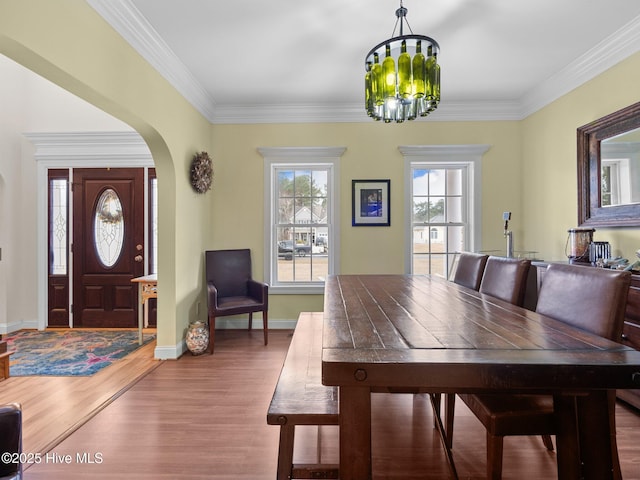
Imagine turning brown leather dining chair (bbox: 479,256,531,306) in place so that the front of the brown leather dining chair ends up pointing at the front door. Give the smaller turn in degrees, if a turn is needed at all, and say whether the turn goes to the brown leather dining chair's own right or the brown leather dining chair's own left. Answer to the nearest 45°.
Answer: approximately 45° to the brown leather dining chair's own right

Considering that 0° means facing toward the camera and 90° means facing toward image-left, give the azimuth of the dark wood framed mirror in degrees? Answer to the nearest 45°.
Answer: approximately 45°

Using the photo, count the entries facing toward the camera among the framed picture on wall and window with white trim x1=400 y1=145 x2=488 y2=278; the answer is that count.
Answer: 2

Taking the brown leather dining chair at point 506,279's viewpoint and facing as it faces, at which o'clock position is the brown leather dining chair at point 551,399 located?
the brown leather dining chair at point 551,399 is roughly at 10 o'clock from the brown leather dining chair at point 506,279.

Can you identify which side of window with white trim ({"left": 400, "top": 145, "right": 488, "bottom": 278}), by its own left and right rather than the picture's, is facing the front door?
right

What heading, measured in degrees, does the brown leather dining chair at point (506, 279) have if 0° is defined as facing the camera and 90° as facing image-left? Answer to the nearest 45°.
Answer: approximately 45°

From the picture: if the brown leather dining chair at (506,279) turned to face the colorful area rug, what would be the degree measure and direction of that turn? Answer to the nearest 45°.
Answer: approximately 45° to its right

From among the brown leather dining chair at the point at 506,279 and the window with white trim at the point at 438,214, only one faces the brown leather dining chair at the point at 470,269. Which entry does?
the window with white trim

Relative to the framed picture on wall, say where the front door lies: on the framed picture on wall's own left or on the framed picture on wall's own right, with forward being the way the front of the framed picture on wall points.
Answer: on the framed picture on wall's own right

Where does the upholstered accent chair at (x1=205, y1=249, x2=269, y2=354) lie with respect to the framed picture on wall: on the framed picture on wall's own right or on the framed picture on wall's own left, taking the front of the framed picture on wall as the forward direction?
on the framed picture on wall's own right
